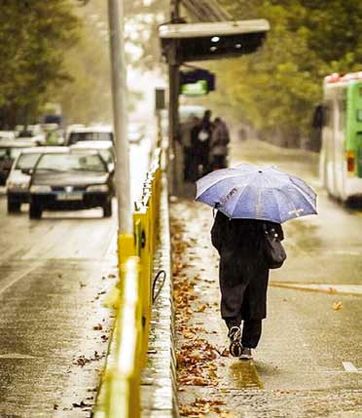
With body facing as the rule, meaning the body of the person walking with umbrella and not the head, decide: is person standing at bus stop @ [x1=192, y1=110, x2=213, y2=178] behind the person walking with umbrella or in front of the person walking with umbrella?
in front

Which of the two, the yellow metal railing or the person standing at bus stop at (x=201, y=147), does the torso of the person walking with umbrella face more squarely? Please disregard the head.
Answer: the person standing at bus stop

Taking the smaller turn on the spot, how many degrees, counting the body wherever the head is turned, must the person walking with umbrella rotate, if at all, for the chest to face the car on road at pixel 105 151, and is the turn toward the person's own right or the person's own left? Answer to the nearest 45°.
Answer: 0° — they already face it

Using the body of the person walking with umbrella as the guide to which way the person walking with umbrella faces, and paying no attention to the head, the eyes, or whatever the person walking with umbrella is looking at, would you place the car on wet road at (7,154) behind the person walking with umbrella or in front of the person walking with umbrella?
in front

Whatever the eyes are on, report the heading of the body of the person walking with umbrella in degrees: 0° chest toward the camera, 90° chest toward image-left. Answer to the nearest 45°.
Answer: approximately 180°

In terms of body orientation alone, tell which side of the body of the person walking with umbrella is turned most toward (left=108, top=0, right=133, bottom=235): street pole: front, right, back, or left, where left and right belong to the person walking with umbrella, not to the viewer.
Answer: front
